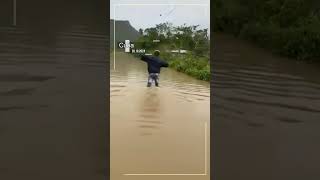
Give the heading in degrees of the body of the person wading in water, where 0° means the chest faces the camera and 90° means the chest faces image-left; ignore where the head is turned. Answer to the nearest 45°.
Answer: approximately 180°
